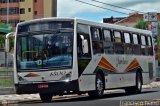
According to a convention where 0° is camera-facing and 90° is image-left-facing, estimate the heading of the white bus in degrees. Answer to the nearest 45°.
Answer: approximately 45°
